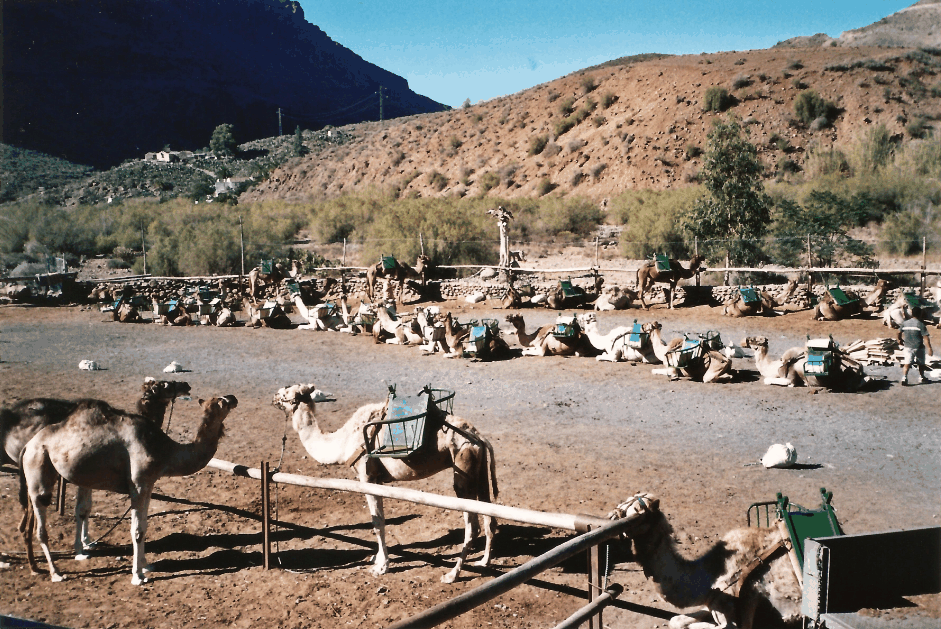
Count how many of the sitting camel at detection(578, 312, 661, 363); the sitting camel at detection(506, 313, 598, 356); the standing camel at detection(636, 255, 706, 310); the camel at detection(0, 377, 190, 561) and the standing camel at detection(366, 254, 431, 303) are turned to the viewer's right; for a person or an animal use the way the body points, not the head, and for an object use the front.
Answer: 3

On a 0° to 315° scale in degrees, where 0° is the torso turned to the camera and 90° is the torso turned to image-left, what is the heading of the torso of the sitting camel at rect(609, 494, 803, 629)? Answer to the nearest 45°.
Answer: approximately 90°

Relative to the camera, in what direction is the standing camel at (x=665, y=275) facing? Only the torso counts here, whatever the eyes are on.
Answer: to the viewer's right

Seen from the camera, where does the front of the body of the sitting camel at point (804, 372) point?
to the viewer's left

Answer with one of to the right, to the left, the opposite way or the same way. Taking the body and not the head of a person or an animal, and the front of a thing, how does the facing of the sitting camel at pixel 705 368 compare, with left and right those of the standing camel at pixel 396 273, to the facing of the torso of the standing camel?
the opposite way

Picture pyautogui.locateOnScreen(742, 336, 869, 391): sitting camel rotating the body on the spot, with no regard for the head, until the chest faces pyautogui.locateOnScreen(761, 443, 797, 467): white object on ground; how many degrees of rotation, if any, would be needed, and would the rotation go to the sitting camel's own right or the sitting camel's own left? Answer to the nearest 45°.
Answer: approximately 90° to the sitting camel's own left

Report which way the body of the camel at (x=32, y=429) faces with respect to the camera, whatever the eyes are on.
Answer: to the viewer's right

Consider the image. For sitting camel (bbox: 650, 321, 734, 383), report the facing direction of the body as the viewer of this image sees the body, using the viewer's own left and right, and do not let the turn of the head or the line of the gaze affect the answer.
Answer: facing to the left of the viewer
